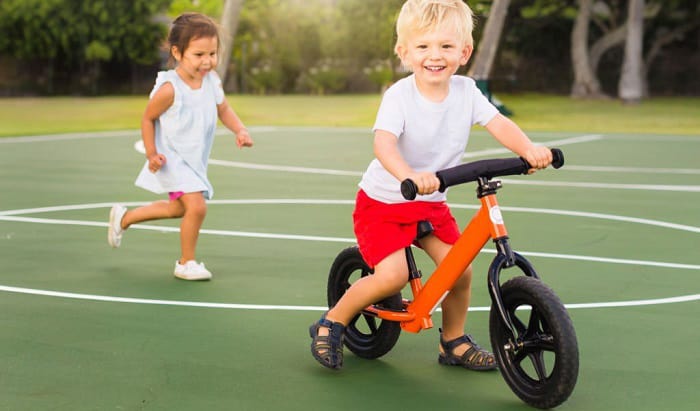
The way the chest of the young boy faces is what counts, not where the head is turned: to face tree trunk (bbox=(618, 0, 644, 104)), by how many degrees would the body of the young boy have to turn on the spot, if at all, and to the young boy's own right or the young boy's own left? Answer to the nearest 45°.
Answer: approximately 135° to the young boy's own left

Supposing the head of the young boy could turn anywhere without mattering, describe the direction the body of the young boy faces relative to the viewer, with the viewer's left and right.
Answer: facing the viewer and to the right of the viewer

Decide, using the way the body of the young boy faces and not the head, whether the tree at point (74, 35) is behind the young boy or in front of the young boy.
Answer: behind

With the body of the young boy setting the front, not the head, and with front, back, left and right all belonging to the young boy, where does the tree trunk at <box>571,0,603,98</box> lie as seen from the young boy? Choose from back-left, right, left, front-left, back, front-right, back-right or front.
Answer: back-left

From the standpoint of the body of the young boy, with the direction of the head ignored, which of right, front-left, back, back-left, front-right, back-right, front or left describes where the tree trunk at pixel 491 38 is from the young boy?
back-left

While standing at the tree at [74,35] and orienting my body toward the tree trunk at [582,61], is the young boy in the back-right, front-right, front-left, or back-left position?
front-right

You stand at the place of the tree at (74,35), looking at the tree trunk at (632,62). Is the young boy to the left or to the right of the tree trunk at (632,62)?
right
